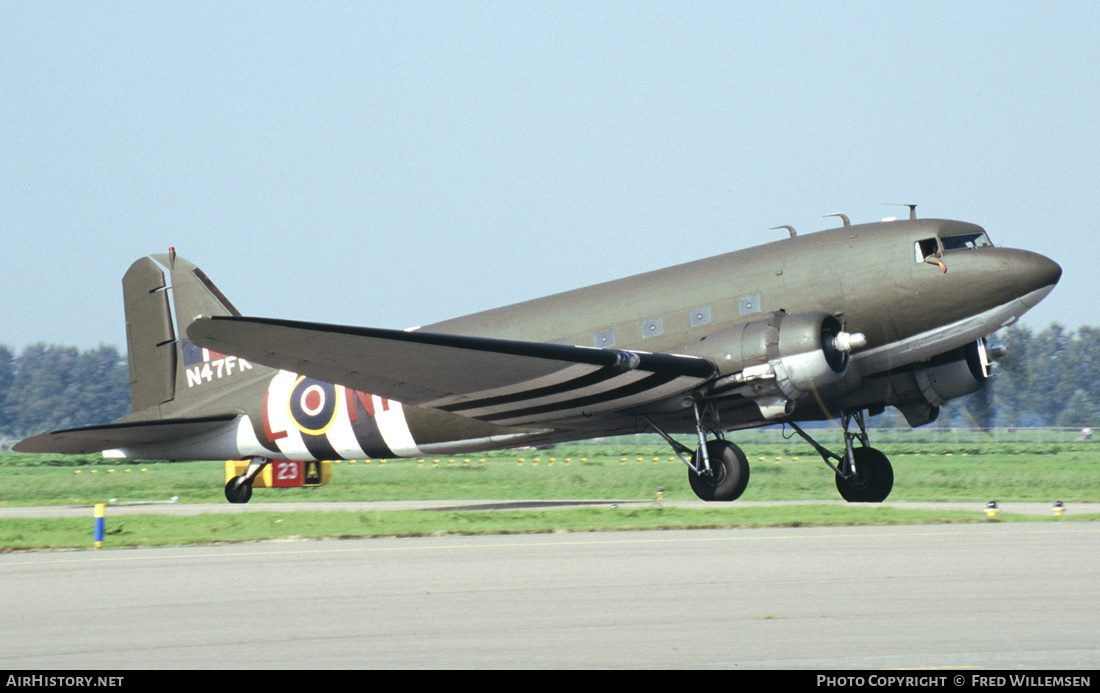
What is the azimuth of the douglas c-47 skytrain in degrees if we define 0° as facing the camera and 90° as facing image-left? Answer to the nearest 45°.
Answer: approximately 315°
